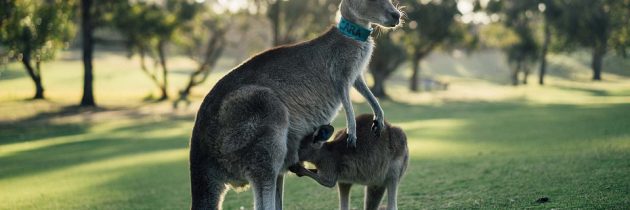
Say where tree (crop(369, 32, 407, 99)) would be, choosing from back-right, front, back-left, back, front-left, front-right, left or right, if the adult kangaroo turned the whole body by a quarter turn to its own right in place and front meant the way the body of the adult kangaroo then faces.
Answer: back

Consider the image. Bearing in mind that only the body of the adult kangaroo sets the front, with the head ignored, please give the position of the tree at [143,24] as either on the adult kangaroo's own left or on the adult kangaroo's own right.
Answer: on the adult kangaroo's own left

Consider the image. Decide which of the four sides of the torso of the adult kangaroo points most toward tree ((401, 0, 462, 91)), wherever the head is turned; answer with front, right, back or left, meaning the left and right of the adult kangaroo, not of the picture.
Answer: left

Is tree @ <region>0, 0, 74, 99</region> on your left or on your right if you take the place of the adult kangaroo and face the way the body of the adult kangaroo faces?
on your left

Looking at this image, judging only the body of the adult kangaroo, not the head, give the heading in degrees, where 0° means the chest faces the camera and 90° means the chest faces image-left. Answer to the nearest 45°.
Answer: approximately 270°
